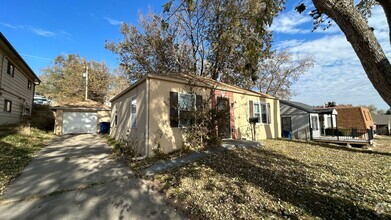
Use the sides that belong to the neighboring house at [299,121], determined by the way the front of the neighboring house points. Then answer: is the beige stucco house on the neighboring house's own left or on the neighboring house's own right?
on the neighboring house's own right

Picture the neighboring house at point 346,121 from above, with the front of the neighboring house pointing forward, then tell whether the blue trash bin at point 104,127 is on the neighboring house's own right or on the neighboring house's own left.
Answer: on the neighboring house's own right

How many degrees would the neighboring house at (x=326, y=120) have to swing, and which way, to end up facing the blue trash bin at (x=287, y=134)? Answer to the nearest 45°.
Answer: approximately 90° to its right

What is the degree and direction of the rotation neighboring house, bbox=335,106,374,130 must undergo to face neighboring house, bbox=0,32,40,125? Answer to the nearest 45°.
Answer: approximately 90° to its right

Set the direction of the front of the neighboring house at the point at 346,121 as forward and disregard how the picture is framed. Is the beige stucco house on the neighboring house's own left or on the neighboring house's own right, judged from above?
on the neighboring house's own right

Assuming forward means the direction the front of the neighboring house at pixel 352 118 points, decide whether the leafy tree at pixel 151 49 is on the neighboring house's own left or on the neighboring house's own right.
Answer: on the neighboring house's own right

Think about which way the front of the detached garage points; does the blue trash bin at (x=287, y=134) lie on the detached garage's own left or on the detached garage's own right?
on the detached garage's own left

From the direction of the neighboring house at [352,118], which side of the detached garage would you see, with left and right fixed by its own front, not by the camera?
left

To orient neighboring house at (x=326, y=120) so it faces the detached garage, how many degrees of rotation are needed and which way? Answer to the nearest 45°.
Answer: approximately 90° to its right

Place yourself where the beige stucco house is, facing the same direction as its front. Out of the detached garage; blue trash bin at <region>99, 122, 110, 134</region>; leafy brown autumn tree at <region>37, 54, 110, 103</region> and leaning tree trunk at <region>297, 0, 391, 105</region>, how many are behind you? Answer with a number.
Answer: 3
